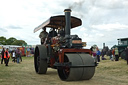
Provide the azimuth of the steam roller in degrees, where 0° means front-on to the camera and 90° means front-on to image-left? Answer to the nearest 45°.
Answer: approximately 315°
